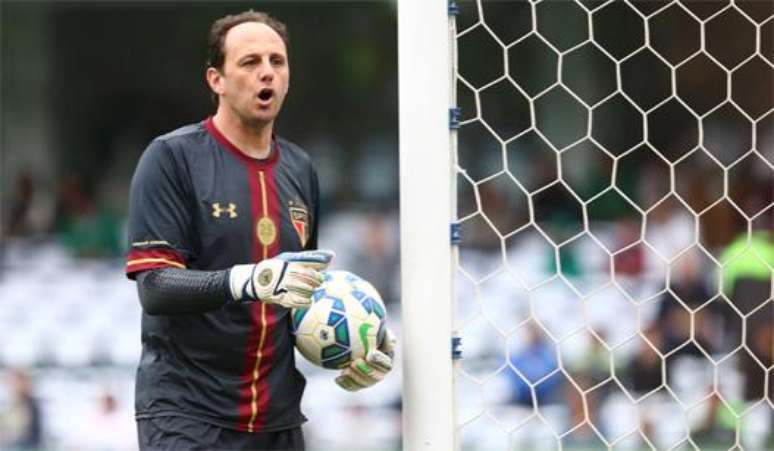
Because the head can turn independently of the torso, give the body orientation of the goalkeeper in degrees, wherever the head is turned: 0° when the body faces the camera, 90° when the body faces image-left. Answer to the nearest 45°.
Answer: approximately 315°

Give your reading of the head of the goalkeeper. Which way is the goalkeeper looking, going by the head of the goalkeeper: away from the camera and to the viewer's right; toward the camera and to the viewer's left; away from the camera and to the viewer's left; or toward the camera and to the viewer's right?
toward the camera and to the viewer's right

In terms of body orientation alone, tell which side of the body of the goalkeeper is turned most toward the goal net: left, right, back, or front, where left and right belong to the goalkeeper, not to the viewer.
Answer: left

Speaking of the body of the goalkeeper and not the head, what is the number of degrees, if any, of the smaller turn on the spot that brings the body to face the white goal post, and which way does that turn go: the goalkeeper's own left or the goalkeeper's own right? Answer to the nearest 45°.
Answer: approximately 45° to the goalkeeper's own left
